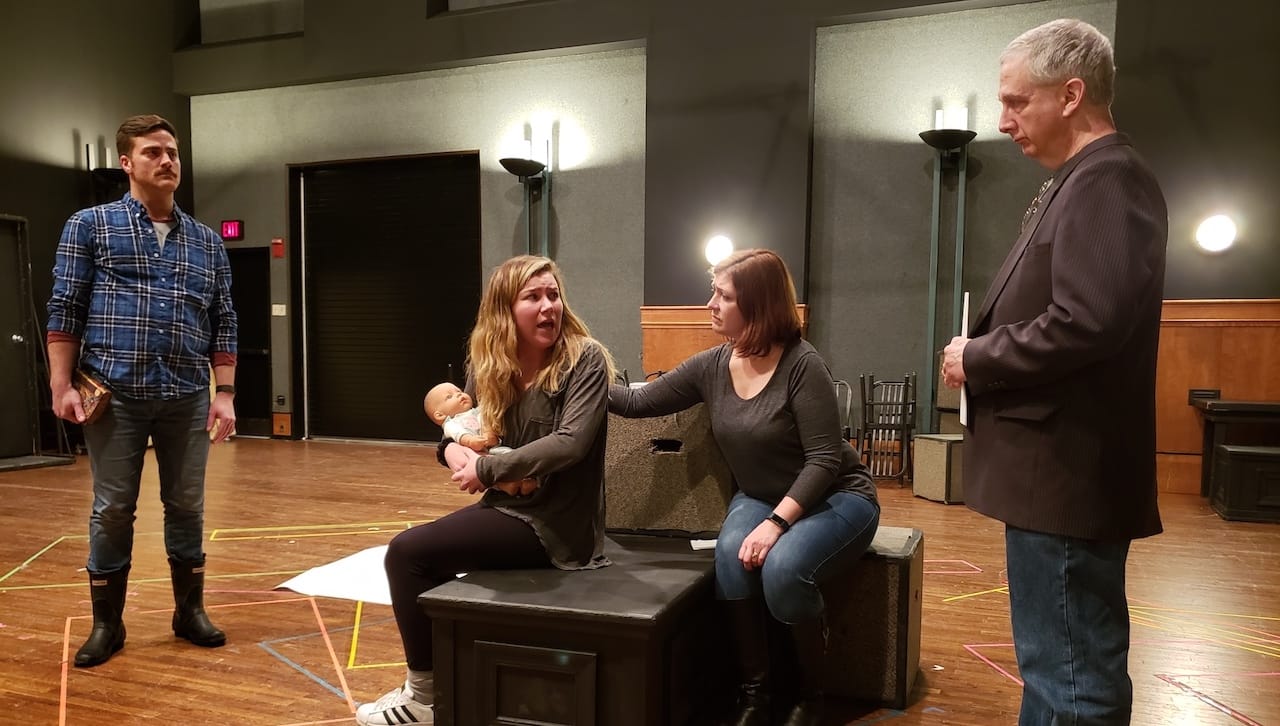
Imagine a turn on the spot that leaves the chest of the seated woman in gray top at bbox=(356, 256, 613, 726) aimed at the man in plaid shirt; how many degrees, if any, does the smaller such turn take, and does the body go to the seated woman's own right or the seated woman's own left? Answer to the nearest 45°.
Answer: approximately 90° to the seated woman's own right

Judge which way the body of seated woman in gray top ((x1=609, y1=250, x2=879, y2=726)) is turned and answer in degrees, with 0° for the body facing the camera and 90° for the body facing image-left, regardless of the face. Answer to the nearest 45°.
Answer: approximately 45°

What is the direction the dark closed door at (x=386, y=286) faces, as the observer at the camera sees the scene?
facing the viewer

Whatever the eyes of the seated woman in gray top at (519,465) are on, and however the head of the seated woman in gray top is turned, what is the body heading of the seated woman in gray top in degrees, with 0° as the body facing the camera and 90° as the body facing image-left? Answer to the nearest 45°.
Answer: approximately 45°

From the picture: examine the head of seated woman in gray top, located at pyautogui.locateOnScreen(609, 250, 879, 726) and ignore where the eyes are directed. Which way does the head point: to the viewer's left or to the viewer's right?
to the viewer's left

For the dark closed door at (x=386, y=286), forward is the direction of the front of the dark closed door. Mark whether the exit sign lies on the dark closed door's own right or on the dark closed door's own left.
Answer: on the dark closed door's own right

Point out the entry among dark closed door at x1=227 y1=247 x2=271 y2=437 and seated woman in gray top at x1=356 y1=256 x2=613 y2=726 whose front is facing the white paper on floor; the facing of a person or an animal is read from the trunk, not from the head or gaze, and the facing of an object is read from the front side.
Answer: the dark closed door

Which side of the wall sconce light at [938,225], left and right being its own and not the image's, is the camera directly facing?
front

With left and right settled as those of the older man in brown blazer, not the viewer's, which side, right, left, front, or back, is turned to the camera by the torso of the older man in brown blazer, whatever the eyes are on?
left

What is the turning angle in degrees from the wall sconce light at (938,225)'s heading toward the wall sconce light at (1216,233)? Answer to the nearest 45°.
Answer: approximately 90° to its left

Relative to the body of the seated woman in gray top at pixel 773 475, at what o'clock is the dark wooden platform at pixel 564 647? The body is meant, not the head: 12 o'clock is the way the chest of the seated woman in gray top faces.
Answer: The dark wooden platform is roughly at 12 o'clock from the seated woman in gray top.

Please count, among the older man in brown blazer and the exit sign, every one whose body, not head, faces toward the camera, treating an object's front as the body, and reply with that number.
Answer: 1

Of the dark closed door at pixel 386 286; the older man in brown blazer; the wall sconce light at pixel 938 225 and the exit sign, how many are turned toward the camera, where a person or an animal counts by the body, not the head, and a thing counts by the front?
3

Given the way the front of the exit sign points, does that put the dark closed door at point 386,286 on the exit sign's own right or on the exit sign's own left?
on the exit sign's own left

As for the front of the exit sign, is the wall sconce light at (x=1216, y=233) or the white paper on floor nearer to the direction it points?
the white paper on floor
